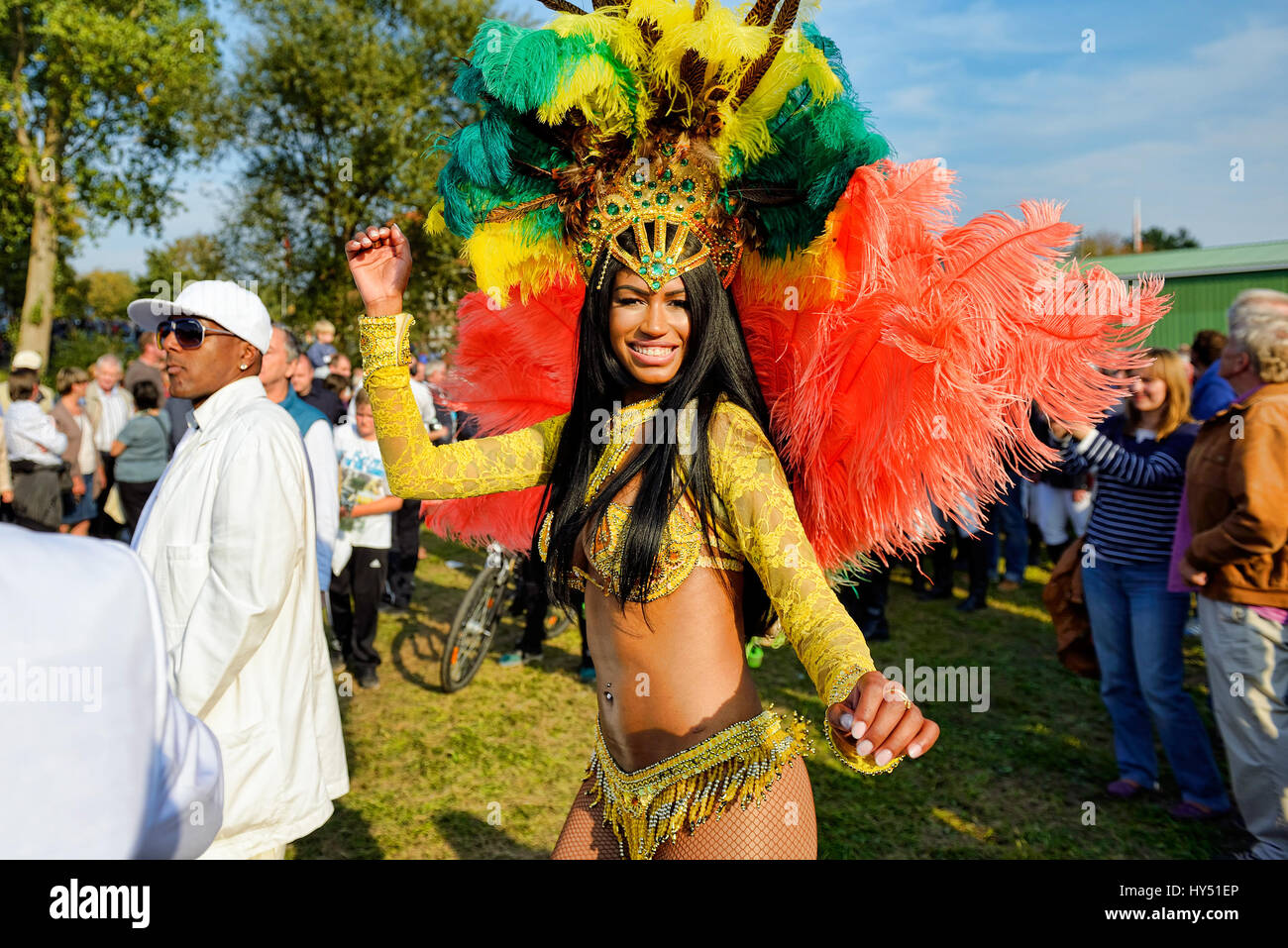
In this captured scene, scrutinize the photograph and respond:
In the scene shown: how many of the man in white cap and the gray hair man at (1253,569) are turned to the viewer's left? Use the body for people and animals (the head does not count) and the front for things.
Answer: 2

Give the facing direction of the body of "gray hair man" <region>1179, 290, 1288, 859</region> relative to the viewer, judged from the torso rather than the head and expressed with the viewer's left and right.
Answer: facing to the left of the viewer

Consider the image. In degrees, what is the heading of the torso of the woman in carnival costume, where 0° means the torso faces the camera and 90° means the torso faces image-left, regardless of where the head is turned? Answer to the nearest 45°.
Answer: approximately 45°

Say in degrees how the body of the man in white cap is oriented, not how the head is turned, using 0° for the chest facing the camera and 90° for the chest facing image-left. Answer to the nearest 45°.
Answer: approximately 90°

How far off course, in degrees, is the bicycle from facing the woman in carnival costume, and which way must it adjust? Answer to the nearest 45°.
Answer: approximately 45° to its left

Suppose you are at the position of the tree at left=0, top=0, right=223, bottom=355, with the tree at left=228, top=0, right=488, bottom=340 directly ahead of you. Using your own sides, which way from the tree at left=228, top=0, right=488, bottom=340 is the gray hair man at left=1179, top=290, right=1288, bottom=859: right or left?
right
